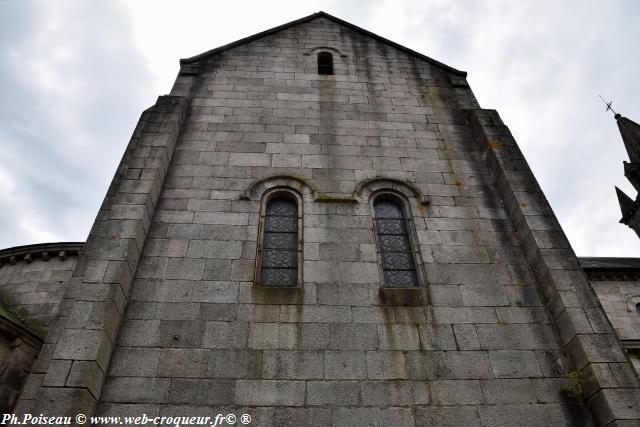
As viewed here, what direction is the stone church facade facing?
toward the camera
